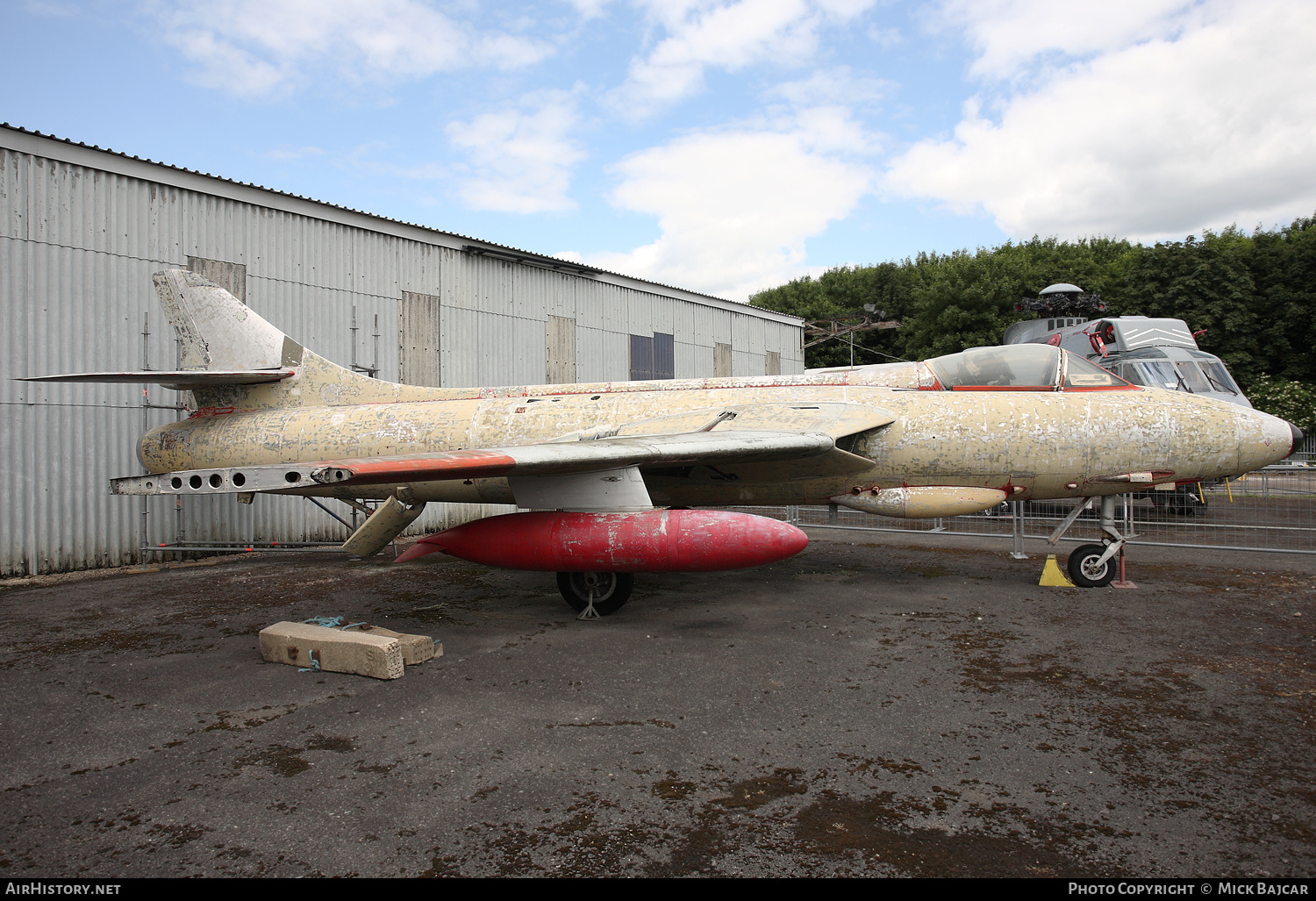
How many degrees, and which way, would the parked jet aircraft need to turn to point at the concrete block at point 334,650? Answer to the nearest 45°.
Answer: approximately 135° to its right

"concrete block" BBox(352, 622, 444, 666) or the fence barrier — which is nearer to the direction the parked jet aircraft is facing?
the fence barrier

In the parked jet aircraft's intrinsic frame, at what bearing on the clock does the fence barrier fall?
The fence barrier is roughly at 11 o'clock from the parked jet aircraft.

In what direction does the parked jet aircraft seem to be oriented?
to the viewer's right

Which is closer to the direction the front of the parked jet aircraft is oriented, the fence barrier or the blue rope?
the fence barrier

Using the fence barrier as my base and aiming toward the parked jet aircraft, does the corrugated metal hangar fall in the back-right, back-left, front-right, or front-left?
front-right

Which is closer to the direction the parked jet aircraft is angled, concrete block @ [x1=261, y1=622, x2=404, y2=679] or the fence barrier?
the fence barrier
